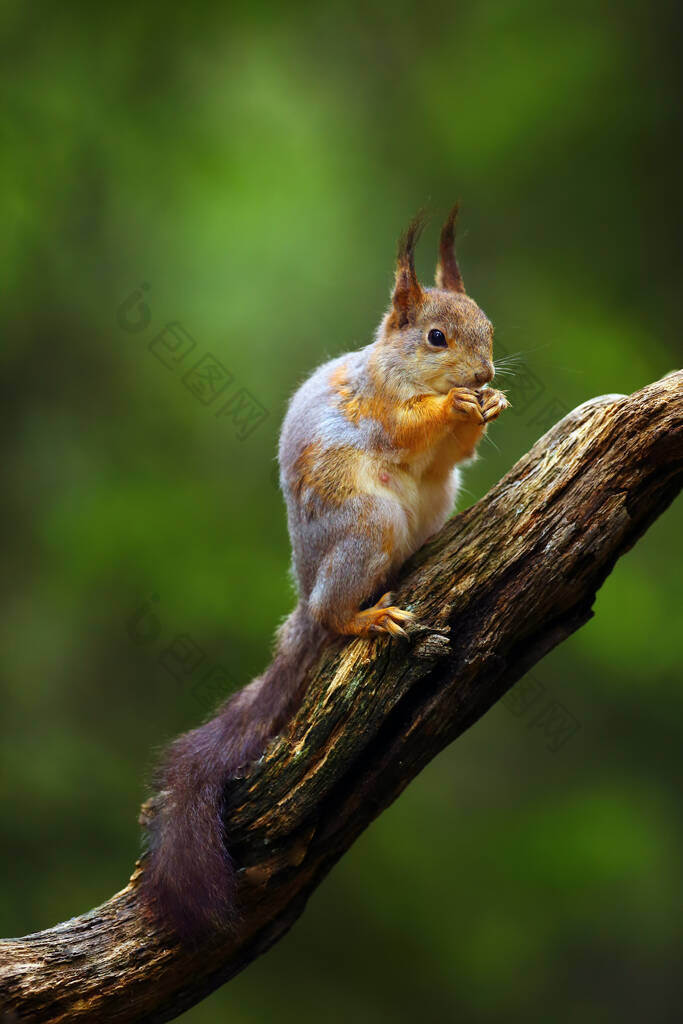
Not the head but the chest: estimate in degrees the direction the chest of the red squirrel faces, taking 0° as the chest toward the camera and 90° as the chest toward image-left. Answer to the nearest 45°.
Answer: approximately 315°
